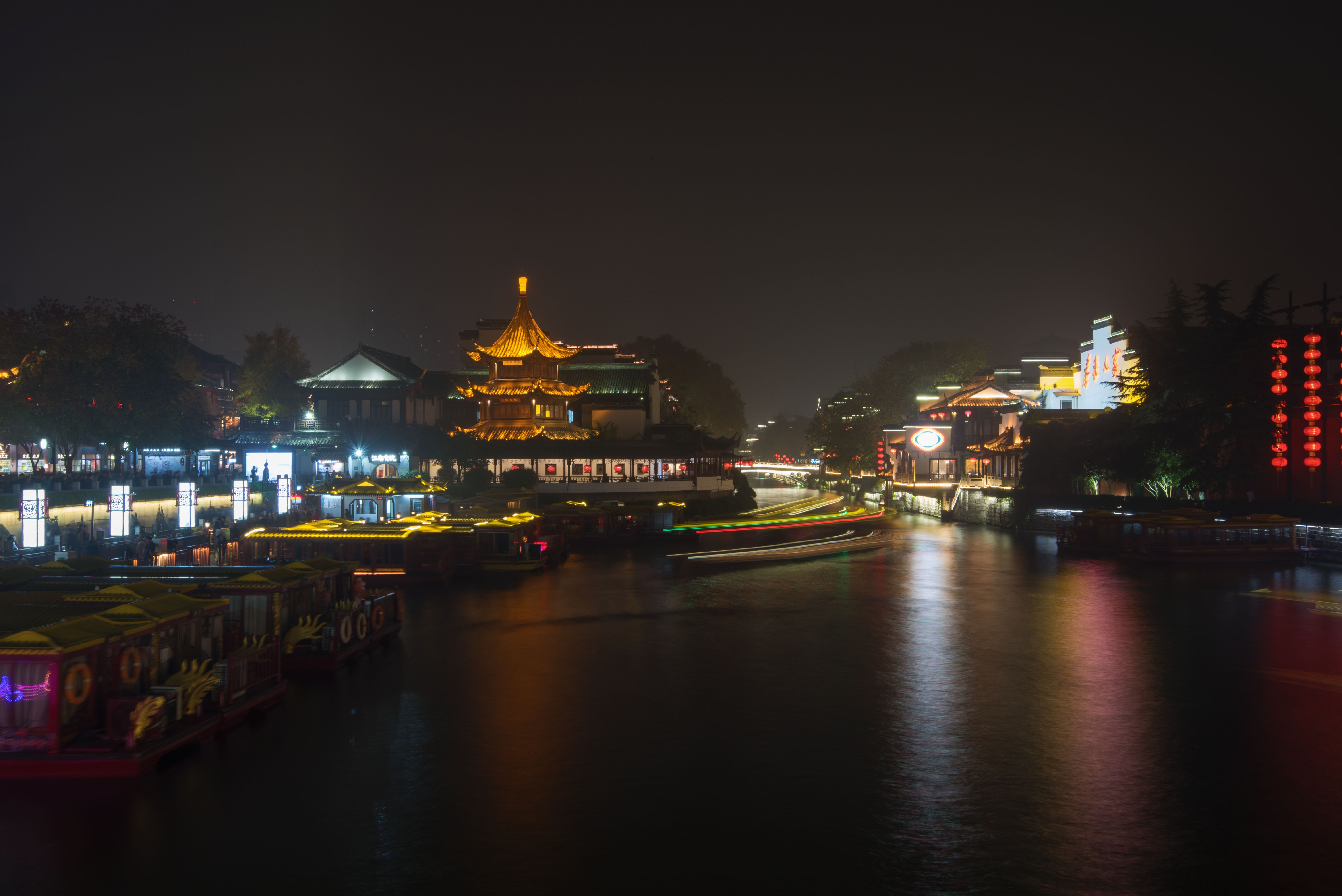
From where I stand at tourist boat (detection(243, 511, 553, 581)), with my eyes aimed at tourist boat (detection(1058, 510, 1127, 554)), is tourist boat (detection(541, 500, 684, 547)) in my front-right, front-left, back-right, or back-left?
front-left

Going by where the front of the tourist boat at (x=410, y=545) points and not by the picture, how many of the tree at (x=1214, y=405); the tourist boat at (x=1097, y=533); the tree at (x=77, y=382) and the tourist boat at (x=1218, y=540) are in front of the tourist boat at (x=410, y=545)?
3

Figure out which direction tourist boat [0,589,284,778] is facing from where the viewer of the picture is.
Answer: facing the viewer and to the right of the viewer

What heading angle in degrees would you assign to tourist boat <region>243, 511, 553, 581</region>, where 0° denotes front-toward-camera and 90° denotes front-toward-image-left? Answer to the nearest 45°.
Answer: approximately 270°

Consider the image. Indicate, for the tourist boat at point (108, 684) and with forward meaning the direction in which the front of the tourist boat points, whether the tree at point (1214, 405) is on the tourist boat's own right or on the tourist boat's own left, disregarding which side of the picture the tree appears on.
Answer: on the tourist boat's own left
